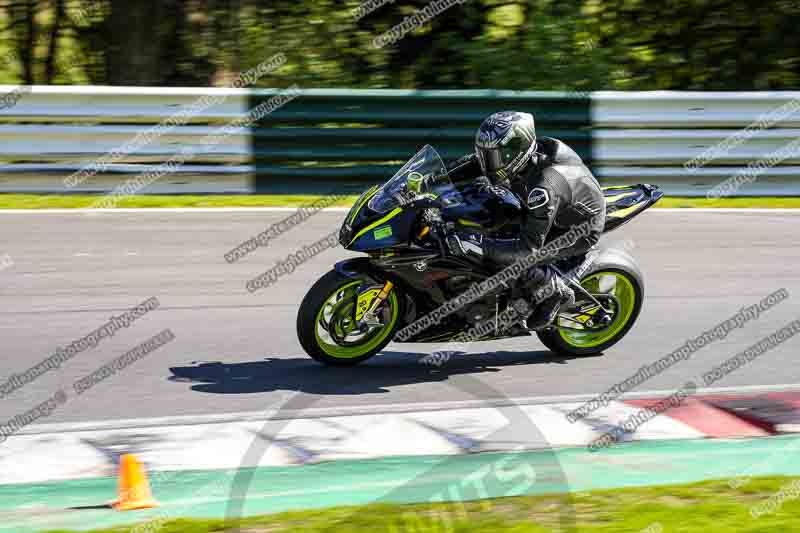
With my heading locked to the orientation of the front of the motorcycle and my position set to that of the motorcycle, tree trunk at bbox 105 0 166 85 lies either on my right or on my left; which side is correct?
on my right

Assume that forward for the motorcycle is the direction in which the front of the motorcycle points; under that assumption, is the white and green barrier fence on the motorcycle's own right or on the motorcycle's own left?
on the motorcycle's own right

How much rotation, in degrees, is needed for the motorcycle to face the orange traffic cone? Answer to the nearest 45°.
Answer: approximately 45° to its left

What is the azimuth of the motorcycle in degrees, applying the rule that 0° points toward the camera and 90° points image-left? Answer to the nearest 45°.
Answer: approximately 90°
